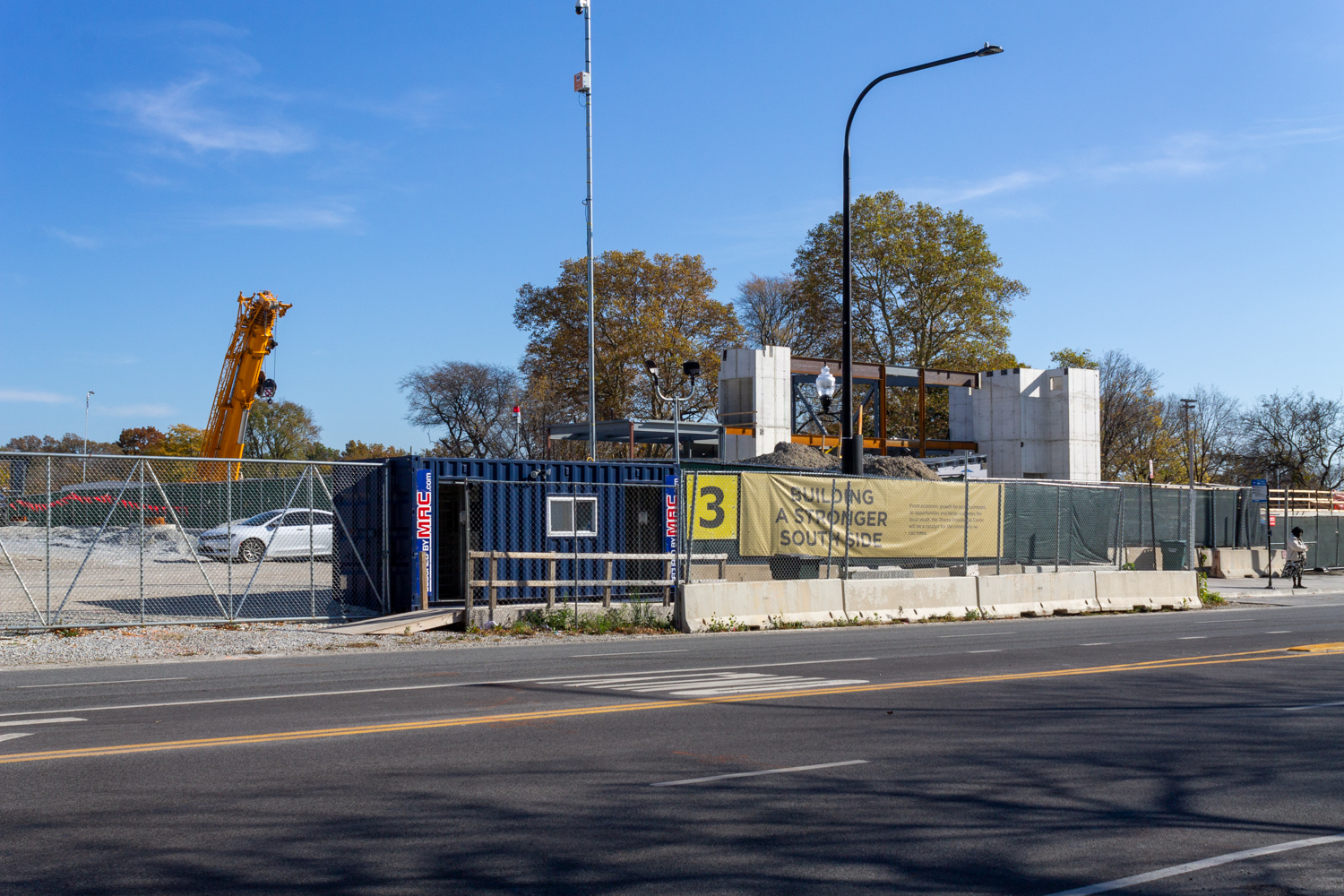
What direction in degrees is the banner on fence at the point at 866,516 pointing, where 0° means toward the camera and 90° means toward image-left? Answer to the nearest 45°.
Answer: approximately 315°

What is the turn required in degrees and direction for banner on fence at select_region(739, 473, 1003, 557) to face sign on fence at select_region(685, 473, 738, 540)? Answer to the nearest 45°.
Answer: approximately 90° to its right

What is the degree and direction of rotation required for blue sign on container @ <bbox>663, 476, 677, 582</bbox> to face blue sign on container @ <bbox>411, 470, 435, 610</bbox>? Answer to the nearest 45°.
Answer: approximately 90° to its right

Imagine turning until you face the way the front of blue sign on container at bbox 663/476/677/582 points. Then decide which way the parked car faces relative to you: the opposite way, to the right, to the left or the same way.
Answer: to the right

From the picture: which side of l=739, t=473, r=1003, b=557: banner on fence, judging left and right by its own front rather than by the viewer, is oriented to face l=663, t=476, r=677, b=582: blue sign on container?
right

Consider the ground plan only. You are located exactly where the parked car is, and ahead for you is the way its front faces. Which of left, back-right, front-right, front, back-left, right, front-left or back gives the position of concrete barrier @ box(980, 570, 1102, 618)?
left

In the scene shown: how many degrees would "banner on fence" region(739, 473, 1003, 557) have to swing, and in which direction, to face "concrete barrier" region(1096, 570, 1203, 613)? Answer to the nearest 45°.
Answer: approximately 90° to its left

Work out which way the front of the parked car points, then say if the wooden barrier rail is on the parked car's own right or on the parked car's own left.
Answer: on the parked car's own left
